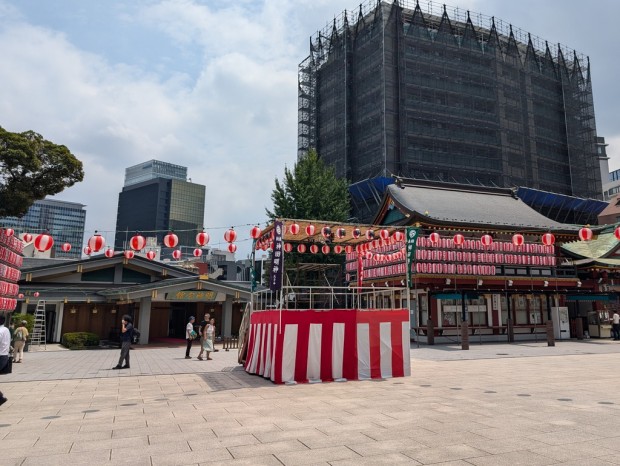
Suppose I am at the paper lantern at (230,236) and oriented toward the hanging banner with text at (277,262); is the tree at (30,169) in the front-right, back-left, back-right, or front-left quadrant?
back-right

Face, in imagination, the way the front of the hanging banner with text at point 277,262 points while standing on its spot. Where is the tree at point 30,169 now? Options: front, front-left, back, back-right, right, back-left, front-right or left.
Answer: back-right

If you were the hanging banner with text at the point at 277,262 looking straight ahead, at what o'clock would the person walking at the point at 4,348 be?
The person walking is roughly at 2 o'clock from the hanging banner with text.

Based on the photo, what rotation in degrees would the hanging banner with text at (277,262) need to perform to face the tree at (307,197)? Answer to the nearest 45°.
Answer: approximately 180°

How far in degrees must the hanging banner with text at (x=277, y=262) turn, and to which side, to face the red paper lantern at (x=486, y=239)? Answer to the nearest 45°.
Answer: approximately 135° to its left

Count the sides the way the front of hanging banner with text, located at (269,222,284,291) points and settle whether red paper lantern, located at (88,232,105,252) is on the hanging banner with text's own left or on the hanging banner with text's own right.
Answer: on the hanging banner with text's own right

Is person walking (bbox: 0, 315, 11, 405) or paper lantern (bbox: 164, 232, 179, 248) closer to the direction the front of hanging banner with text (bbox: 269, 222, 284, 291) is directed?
the person walking

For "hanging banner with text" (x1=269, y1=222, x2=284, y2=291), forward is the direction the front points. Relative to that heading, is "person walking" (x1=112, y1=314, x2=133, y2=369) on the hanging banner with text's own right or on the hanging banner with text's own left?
on the hanging banner with text's own right

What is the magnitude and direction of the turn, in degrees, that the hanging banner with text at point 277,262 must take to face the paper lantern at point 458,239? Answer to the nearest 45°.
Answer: approximately 135° to its left

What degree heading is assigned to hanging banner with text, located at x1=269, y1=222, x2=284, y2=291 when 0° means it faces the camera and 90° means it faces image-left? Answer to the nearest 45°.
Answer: approximately 0°
